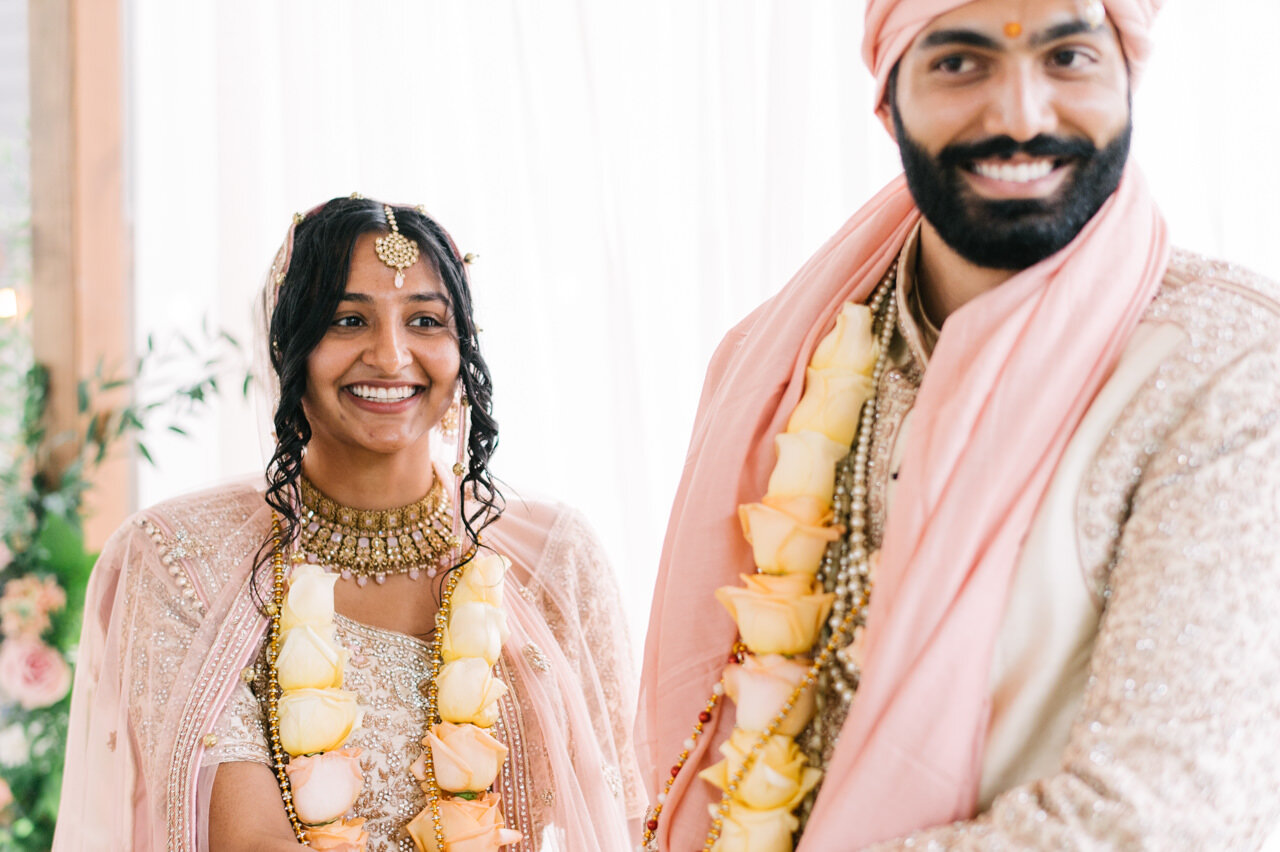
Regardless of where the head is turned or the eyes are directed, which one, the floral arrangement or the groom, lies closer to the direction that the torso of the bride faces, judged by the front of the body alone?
the groom

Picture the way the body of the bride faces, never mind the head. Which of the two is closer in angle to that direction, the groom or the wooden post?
the groom

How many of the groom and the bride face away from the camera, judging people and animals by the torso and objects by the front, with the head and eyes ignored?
0

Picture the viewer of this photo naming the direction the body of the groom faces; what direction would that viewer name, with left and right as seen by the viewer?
facing the viewer and to the left of the viewer

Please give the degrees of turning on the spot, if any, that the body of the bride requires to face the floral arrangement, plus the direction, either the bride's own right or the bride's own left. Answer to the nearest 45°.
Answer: approximately 135° to the bride's own right

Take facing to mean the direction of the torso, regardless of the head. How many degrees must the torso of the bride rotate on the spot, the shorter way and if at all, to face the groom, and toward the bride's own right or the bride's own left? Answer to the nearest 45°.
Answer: approximately 45° to the bride's own left

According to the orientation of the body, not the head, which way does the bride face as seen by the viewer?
toward the camera

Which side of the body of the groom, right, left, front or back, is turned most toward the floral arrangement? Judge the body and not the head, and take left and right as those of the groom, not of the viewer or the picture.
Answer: right
